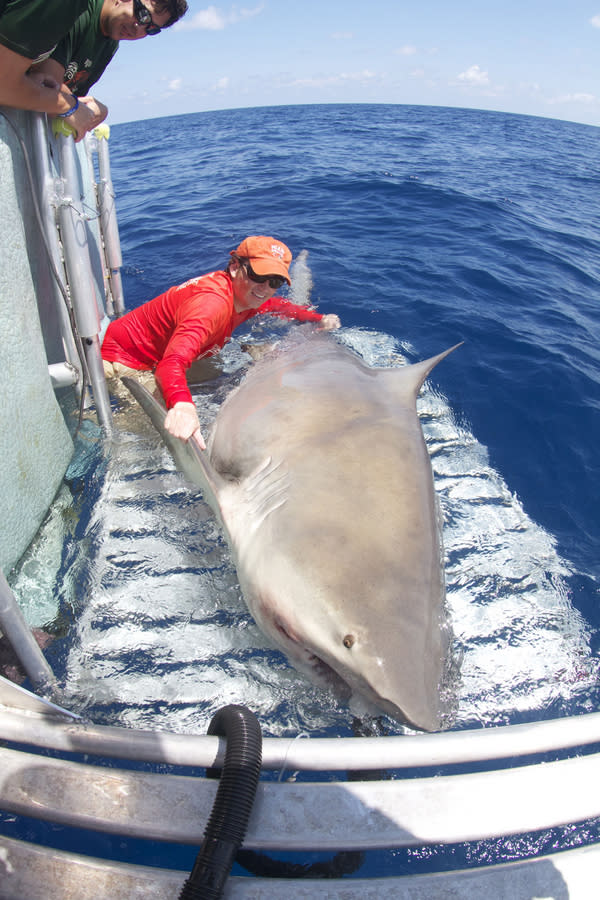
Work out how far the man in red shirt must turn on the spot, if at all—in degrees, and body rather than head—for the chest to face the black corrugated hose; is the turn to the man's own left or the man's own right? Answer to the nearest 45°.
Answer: approximately 45° to the man's own right

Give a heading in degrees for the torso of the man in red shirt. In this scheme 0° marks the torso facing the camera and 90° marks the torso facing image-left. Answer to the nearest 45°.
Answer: approximately 315°
